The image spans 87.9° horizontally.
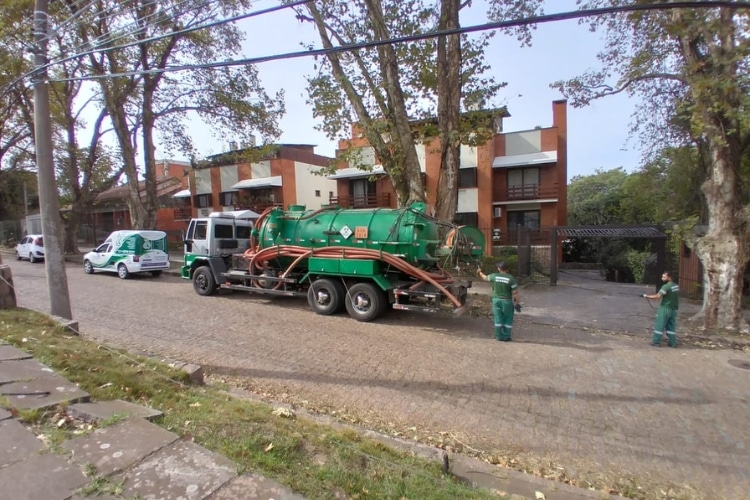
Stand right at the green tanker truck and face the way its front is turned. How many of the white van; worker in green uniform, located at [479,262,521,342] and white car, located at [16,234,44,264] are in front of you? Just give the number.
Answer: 2

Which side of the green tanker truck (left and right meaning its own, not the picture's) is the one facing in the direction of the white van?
front

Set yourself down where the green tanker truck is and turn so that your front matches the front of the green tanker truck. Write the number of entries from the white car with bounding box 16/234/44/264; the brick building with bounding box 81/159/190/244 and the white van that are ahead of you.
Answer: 3

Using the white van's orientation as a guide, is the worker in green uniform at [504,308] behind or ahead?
behind

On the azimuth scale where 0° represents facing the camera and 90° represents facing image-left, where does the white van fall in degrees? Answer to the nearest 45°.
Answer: approximately 135°

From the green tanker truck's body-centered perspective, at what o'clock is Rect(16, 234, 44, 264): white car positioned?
The white car is roughly at 12 o'clock from the green tanker truck.

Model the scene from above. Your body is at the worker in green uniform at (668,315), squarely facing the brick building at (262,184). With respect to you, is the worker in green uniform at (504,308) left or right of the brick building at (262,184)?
left

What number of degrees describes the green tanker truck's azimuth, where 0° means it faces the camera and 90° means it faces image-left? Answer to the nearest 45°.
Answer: approximately 135°

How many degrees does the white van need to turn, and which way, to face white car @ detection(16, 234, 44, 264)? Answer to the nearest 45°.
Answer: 0° — it already faces it

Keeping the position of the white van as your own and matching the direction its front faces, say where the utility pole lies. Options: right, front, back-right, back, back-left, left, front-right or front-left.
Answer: back-left

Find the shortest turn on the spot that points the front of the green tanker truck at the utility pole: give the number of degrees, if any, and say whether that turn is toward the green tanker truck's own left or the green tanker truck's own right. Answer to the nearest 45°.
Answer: approximately 45° to the green tanker truck's own left

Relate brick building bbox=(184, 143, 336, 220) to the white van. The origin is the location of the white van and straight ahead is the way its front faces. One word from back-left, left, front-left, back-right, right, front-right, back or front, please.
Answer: right

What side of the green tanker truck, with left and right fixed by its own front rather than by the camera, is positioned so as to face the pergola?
right

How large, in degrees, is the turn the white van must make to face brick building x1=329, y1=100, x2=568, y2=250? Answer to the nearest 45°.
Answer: approximately 135° to its right

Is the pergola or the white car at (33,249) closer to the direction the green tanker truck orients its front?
the white car

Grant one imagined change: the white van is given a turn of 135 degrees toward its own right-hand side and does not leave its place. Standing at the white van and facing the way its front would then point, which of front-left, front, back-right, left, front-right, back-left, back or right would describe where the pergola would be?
front-right

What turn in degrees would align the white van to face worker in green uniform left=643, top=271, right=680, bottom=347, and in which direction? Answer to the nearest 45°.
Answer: approximately 180°
